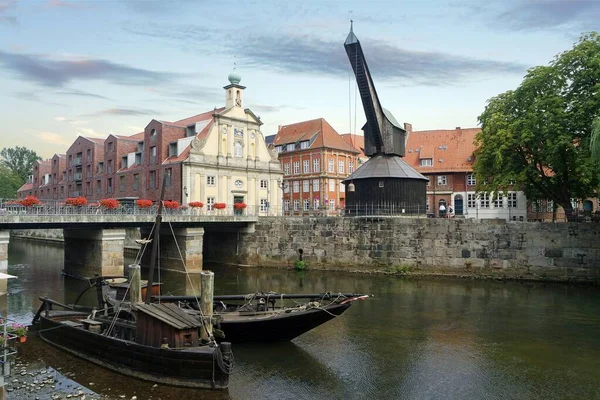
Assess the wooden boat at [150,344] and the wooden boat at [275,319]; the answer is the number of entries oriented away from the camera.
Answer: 0

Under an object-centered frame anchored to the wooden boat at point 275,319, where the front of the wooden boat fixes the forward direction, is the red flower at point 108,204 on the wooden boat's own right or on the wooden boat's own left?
on the wooden boat's own left

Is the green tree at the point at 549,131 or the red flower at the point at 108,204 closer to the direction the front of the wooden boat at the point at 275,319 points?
the green tree

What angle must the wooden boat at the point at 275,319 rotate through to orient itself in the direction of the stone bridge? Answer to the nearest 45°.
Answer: approximately 135° to its left

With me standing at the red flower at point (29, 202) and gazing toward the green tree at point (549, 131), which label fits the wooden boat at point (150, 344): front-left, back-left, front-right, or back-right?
front-right

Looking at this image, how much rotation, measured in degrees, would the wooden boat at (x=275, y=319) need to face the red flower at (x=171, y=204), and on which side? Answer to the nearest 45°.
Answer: approximately 90° to its left

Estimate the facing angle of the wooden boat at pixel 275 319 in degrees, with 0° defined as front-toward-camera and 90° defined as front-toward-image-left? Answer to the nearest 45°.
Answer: approximately 270°
